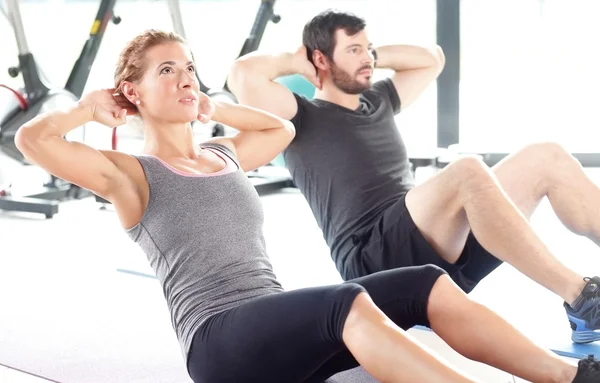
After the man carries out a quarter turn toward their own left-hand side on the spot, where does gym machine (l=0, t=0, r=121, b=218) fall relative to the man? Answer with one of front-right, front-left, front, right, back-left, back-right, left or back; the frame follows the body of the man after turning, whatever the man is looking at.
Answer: left

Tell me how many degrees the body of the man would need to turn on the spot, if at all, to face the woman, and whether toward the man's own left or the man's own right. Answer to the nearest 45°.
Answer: approximately 90° to the man's own right

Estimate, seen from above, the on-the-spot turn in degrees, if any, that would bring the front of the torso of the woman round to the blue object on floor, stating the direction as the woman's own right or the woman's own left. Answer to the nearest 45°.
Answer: approximately 45° to the woman's own left

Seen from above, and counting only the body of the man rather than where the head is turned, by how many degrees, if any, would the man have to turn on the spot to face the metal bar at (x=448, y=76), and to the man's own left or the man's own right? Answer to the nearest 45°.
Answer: approximately 135° to the man's own left

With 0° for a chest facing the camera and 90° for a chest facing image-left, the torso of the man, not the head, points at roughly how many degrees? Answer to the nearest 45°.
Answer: approximately 315°

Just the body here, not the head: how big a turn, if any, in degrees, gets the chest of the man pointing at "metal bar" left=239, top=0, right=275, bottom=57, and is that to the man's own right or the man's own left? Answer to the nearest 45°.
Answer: approximately 135° to the man's own left

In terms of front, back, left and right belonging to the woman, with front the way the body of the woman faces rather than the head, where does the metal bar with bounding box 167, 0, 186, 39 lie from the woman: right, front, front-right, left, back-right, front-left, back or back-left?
back-left

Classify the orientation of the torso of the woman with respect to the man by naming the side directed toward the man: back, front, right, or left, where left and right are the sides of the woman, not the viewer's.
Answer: left

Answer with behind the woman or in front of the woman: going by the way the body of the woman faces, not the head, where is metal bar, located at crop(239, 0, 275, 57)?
behind
